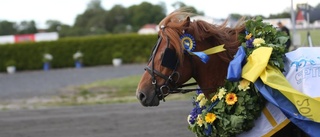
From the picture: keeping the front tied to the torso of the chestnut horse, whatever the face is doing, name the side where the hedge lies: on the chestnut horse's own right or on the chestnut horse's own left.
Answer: on the chestnut horse's own right

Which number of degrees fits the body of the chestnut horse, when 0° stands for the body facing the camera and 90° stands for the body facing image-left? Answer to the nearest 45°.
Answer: approximately 90°
